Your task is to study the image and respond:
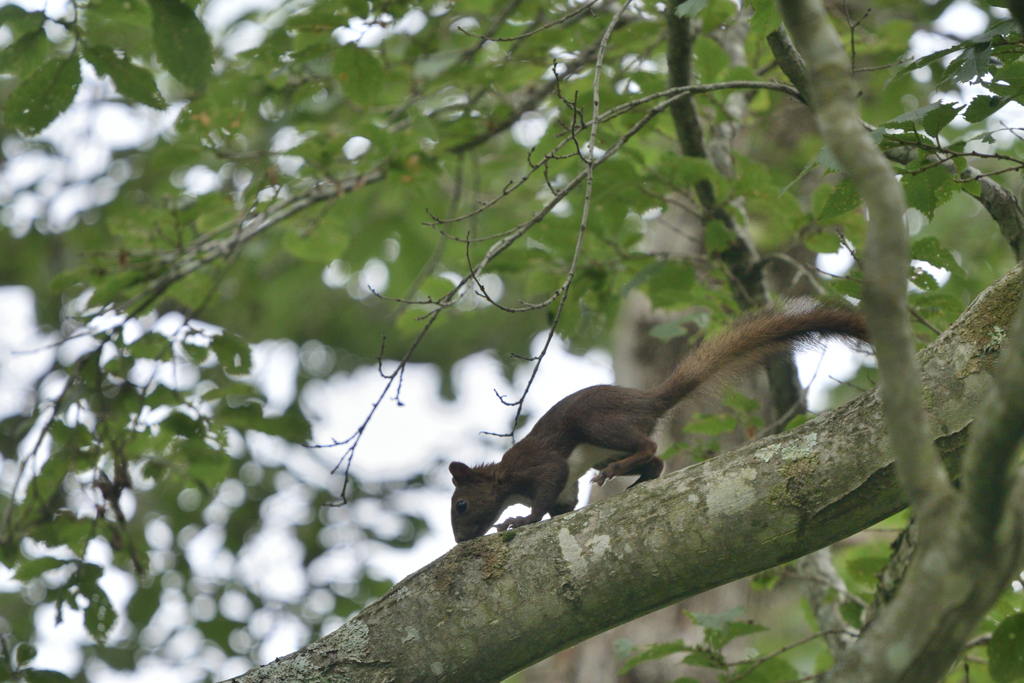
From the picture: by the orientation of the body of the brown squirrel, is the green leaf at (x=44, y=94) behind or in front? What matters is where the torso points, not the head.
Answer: in front

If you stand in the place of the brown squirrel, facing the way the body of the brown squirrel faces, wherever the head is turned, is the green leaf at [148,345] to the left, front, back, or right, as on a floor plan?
front

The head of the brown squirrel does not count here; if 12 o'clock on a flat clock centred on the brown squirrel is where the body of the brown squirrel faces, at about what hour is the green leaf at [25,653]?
The green leaf is roughly at 11 o'clock from the brown squirrel.

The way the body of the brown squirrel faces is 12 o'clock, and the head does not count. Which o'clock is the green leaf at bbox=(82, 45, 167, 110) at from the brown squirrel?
The green leaf is roughly at 11 o'clock from the brown squirrel.

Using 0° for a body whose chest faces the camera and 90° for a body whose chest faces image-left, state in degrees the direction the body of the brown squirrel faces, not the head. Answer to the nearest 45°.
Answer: approximately 90°

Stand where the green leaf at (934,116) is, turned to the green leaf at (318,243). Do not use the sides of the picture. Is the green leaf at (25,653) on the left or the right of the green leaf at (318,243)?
left

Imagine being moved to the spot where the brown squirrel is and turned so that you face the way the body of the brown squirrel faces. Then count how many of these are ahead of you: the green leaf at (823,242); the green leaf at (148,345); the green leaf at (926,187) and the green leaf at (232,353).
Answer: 2

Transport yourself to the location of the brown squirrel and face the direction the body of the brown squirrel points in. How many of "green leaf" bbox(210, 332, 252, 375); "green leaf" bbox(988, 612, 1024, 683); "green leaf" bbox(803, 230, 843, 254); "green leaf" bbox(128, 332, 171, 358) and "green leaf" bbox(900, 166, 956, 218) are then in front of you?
2

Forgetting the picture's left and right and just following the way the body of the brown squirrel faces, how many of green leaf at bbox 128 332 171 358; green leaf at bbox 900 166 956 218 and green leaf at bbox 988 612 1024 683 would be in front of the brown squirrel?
1

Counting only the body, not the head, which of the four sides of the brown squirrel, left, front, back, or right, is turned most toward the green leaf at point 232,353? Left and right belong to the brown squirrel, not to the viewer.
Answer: front
